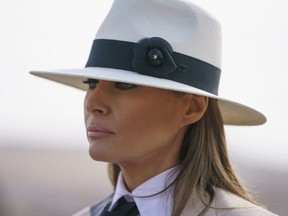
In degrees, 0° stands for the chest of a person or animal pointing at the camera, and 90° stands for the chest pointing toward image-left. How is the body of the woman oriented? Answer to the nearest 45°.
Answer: approximately 45°
